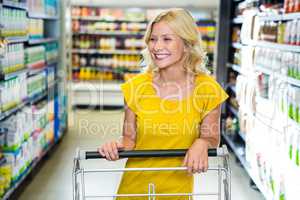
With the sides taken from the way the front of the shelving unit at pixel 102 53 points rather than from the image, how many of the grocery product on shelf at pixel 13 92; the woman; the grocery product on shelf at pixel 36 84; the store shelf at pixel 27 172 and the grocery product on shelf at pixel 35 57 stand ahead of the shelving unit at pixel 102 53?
5

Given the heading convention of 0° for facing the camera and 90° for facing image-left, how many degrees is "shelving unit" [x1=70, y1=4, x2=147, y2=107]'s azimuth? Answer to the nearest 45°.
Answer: approximately 0°

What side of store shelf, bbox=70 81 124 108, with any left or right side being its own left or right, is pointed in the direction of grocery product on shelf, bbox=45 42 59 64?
front

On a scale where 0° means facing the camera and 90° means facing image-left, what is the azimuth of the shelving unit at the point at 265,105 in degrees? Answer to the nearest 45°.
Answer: approximately 45°

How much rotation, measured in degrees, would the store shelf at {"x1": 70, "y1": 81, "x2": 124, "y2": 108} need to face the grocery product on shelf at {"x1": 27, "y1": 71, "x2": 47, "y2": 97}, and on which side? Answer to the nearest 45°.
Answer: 0° — it already faces it

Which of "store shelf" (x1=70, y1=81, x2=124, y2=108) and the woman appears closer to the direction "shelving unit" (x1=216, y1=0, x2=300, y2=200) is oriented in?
the woman

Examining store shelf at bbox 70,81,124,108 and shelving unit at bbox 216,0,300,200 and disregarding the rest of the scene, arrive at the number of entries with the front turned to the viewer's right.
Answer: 0

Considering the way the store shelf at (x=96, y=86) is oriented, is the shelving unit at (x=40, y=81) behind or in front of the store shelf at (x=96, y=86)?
in front

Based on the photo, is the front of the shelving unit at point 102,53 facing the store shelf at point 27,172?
yes

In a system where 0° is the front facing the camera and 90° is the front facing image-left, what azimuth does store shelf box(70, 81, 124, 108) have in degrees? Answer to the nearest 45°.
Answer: approximately 0°

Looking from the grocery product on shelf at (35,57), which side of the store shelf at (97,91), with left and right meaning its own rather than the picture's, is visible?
front

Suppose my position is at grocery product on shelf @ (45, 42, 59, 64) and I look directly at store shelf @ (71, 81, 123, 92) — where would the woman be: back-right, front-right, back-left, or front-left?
back-right
